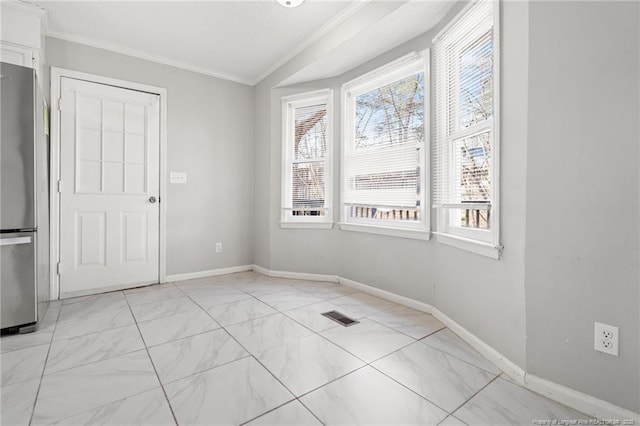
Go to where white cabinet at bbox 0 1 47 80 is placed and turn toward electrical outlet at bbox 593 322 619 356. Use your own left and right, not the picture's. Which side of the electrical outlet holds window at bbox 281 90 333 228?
left

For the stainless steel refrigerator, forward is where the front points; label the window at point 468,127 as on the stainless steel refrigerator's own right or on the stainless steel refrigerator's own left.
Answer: on the stainless steel refrigerator's own left

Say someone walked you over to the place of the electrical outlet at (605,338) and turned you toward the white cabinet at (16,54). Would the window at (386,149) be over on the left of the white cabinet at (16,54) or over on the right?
right

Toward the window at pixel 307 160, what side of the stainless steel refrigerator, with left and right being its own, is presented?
left

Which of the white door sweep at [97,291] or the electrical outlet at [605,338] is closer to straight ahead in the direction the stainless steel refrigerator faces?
the electrical outlet
